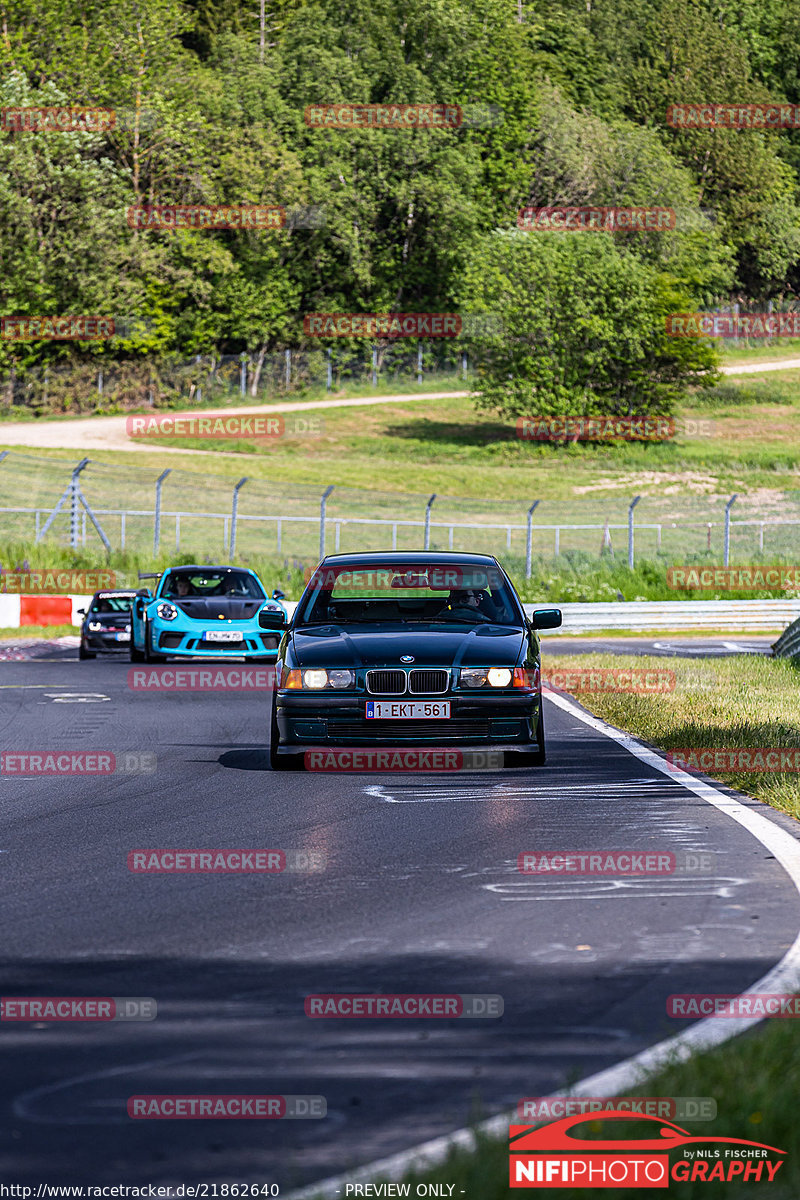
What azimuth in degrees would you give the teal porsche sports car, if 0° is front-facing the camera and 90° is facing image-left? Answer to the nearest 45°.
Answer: approximately 0°

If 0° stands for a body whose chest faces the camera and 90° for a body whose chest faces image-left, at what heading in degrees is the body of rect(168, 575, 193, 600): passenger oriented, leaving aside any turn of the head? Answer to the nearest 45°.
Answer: approximately 0°

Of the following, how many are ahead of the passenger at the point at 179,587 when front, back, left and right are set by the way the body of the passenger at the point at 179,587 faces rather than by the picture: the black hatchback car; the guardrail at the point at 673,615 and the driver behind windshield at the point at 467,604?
1

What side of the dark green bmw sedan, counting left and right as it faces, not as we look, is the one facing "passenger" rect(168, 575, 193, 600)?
back

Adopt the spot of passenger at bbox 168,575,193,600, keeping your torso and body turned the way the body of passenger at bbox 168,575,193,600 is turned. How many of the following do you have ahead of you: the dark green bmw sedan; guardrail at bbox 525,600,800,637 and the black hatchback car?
1

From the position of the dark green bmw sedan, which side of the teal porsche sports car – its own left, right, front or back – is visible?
front
